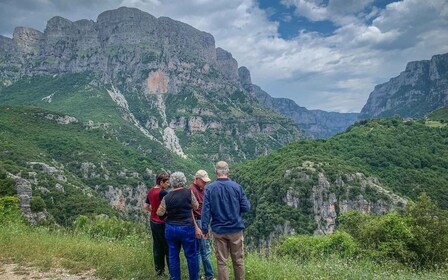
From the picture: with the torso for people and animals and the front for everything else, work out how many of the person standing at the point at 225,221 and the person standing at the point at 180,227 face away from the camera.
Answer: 2

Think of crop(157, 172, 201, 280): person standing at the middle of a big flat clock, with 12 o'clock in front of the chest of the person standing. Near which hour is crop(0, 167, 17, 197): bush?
The bush is roughly at 11 o'clock from the person standing.

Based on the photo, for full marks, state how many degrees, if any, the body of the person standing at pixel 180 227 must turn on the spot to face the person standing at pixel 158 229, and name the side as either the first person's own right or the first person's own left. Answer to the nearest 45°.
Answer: approximately 45° to the first person's own left

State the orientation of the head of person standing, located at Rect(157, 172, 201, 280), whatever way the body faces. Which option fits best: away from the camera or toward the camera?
away from the camera

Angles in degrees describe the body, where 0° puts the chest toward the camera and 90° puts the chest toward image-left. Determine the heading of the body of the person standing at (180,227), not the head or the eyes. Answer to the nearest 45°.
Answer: approximately 180°

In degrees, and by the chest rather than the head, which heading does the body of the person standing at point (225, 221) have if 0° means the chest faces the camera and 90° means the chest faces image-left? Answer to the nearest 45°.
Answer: approximately 180°
